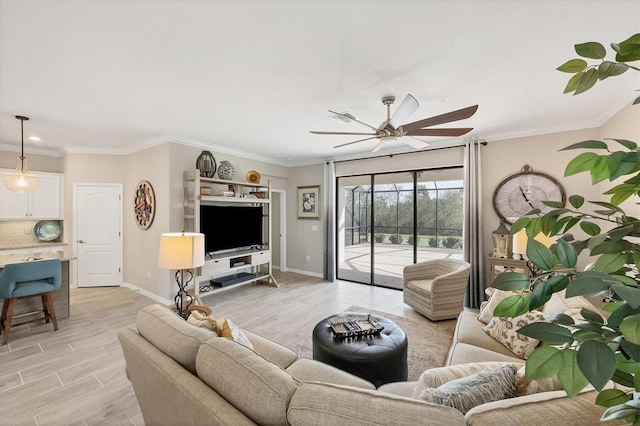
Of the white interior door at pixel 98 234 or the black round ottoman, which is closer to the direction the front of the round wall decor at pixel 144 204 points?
the black round ottoman

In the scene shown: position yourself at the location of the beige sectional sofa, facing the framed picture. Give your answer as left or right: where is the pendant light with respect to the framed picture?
left

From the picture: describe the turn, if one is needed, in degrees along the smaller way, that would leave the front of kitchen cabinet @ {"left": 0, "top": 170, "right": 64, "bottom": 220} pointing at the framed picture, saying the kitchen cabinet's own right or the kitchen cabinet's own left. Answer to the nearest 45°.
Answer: approximately 45° to the kitchen cabinet's own left

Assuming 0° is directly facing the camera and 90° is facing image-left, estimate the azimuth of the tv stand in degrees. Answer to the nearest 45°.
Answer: approximately 315°

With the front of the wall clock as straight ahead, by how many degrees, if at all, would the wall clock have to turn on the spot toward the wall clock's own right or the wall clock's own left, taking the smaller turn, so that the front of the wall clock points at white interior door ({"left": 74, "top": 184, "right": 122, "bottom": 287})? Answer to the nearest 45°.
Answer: approximately 45° to the wall clock's own right

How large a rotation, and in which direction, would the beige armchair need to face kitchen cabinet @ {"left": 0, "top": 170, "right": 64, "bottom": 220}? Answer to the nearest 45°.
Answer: approximately 45° to its right

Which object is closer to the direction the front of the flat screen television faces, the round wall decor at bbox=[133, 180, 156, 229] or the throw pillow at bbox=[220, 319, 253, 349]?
the throw pillow

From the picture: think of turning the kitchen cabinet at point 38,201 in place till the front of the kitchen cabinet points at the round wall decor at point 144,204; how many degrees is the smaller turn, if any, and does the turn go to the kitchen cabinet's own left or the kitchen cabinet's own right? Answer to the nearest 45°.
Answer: approximately 45° to the kitchen cabinet's own left

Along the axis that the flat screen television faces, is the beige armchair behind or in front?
in front

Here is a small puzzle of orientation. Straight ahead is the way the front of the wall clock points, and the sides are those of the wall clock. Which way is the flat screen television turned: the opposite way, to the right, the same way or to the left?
to the left

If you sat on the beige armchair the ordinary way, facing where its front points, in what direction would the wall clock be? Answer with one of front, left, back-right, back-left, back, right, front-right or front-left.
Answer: back

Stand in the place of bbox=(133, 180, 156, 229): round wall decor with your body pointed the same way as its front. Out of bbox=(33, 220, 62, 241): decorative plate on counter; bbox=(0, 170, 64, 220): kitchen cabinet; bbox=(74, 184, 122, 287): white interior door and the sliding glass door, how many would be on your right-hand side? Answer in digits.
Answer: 3

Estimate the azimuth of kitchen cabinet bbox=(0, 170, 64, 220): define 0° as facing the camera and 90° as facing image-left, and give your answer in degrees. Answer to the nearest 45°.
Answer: approximately 0°
